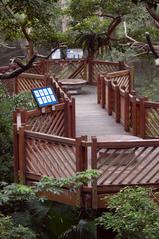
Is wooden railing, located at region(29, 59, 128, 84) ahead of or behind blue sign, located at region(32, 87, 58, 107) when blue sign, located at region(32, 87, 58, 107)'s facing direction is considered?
behind

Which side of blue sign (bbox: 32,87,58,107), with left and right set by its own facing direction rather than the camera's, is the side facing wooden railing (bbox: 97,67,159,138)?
left

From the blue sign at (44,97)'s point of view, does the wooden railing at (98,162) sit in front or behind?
in front

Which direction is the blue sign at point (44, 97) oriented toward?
toward the camera

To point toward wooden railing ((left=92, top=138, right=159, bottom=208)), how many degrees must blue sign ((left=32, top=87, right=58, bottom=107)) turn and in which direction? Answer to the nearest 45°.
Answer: approximately 45° to its left
